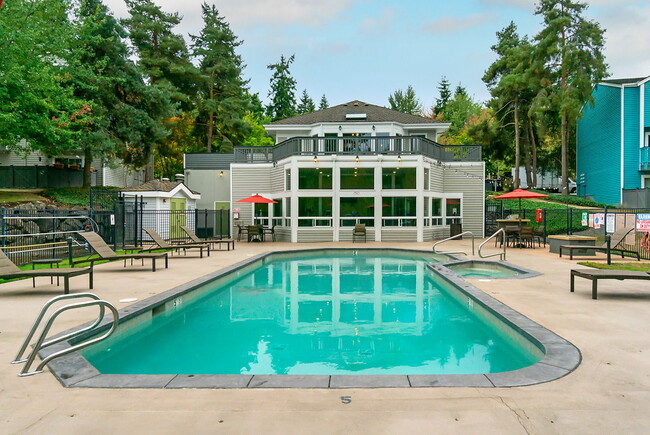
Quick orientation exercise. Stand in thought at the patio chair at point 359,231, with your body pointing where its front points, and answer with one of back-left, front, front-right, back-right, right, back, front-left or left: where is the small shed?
right

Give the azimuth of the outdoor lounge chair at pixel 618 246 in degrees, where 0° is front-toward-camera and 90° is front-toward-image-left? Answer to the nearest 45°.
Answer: approximately 90°

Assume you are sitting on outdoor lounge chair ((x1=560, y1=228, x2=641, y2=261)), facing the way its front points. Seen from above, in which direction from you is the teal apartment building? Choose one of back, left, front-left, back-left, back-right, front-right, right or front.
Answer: right

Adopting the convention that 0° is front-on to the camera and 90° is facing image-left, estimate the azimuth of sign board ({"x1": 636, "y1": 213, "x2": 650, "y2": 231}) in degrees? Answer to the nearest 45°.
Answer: approximately 0°

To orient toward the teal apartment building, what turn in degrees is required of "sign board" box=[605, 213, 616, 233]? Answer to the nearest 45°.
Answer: approximately 180°
